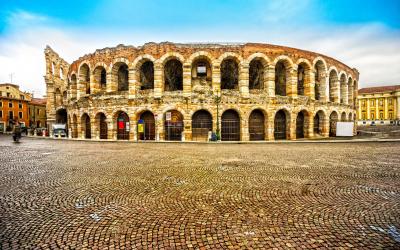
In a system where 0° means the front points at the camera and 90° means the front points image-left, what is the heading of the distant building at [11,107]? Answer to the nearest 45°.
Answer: approximately 315°

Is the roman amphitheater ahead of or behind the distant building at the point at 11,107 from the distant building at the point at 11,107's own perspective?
ahead
